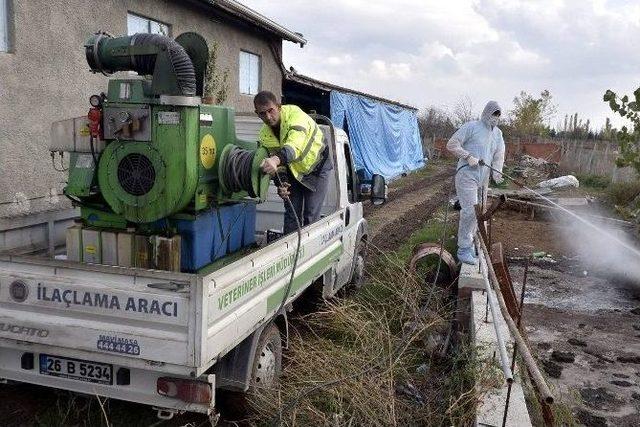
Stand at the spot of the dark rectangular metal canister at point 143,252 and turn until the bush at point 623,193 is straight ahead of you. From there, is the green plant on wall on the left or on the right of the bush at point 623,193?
left

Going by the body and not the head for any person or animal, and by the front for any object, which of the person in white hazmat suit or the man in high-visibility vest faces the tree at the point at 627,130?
the person in white hazmat suit

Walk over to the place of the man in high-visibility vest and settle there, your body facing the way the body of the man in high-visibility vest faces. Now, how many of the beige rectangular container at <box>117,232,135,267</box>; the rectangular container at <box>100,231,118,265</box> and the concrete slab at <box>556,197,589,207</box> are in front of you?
2

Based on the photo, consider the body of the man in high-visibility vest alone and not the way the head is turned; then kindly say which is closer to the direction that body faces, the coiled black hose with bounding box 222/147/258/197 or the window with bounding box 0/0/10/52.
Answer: the coiled black hose

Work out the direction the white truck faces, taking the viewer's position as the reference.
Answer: facing away from the viewer and to the right of the viewer

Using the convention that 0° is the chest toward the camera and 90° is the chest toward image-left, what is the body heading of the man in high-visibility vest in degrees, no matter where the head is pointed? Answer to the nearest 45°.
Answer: approximately 45°

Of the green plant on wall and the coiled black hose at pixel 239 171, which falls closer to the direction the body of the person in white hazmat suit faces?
the coiled black hose

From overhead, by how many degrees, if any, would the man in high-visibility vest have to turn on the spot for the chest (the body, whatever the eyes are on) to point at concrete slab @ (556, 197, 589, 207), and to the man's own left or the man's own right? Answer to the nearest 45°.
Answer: approximately 180°

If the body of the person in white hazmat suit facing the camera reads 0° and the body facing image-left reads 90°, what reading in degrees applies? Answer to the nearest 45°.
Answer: approximately 315°
